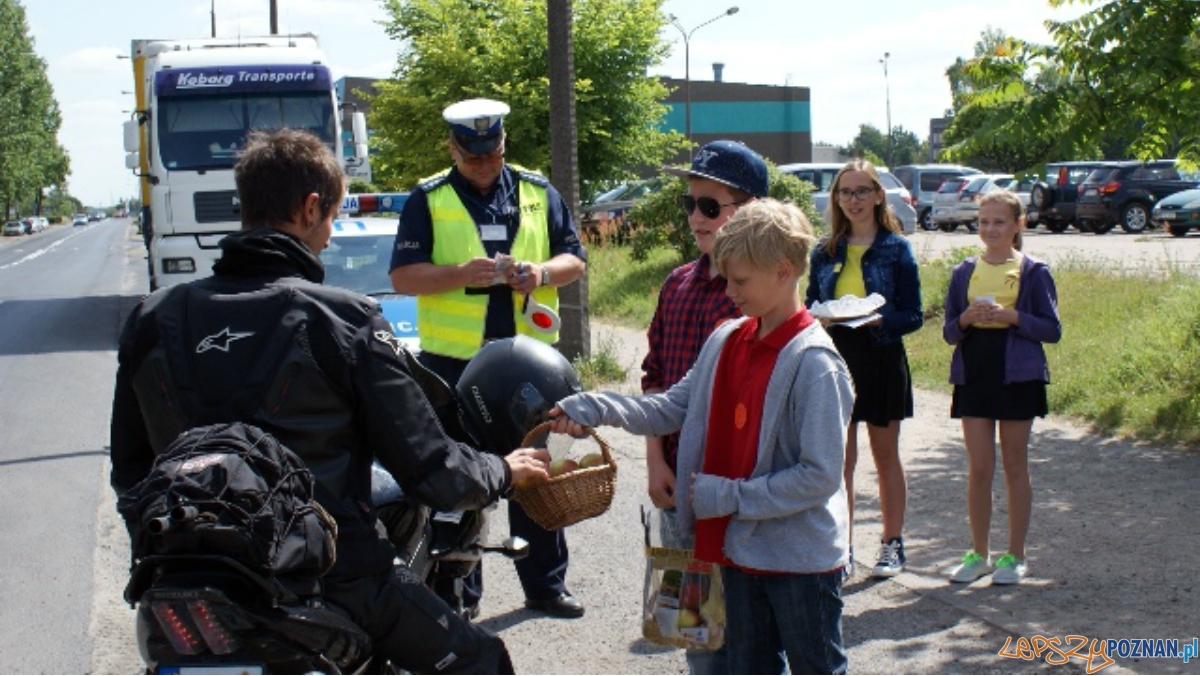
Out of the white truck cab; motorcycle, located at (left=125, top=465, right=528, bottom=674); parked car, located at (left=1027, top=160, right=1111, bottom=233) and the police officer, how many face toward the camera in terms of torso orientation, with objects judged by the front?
2

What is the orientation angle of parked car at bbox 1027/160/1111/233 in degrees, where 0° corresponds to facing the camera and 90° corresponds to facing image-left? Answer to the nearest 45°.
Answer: approximately 225°

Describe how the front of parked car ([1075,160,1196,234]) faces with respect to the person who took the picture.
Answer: facing away from the viewer and to the right of the viewer

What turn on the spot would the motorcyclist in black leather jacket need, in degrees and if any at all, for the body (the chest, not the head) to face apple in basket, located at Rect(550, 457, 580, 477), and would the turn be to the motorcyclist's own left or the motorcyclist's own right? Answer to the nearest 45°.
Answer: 0° — they already face it

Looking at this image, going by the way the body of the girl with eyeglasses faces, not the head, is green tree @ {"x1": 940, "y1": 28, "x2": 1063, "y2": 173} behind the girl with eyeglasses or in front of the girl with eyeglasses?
behind

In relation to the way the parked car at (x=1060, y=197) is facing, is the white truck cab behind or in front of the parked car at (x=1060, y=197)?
behind

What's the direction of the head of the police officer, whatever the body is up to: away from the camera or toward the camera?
toward the camera

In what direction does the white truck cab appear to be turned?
toward the camera

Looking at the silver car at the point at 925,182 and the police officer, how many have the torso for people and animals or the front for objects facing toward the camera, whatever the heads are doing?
1

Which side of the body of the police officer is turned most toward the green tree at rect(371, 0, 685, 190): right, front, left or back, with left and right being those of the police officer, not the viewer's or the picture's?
back

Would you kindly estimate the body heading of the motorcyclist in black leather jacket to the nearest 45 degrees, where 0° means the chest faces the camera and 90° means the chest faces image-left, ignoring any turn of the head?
approximately 225°

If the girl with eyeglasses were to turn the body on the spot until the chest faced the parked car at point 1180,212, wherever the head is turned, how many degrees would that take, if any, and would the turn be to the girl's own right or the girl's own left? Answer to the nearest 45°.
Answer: approximately 135° to the girl's own right

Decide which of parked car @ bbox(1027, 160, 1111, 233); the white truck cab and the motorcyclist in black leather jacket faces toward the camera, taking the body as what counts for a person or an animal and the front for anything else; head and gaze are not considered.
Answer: the white truck cab

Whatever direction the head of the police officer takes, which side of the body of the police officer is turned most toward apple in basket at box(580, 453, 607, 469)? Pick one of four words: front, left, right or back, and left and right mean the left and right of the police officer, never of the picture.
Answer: front

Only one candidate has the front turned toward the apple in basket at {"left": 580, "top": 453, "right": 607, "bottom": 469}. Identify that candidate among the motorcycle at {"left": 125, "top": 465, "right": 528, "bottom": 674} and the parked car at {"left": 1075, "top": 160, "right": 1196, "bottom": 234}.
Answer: the motorcycle

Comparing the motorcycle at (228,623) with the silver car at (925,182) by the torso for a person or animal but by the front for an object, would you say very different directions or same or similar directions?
same or similar directions

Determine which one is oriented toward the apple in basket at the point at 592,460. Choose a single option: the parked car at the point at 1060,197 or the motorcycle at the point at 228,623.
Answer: the motorcycle

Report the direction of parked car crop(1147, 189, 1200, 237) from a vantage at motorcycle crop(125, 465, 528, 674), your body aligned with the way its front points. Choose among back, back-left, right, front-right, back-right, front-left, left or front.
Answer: front

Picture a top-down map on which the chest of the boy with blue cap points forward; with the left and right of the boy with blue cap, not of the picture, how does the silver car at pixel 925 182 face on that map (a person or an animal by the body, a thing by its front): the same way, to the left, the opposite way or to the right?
the opposite way

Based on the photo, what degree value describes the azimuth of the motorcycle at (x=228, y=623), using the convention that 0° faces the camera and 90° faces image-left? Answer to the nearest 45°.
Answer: approximately 225°
